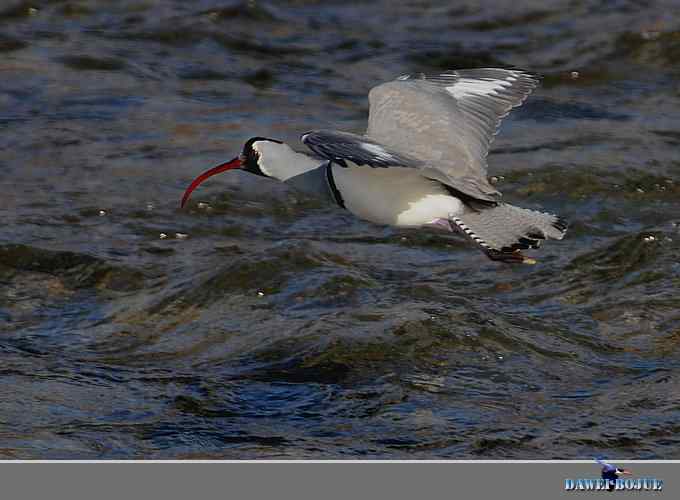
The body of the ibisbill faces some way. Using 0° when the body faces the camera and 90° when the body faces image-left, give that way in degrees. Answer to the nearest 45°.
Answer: approximately 90°
